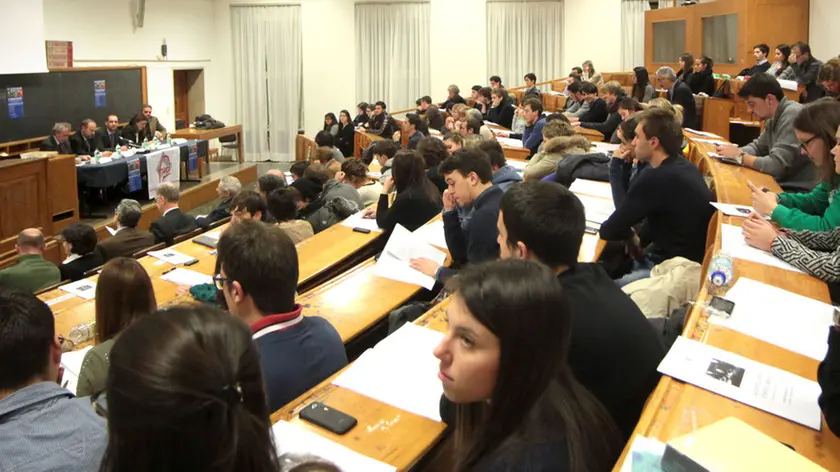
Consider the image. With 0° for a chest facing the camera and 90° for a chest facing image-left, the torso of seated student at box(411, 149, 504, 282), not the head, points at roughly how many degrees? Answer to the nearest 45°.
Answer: approximately 90°

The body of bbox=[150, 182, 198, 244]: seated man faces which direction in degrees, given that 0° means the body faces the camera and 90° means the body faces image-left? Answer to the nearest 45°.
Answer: approximately 135°

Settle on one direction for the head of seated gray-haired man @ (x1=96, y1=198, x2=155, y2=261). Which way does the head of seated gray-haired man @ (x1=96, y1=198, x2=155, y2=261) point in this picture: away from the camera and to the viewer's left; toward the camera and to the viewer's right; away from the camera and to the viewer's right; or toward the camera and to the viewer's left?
away from the camera and to the viewer's left

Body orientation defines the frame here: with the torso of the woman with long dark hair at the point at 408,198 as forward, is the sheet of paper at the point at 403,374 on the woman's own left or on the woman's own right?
on the woman's own left

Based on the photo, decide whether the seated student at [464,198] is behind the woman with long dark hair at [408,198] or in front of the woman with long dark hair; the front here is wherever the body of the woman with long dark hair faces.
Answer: behind

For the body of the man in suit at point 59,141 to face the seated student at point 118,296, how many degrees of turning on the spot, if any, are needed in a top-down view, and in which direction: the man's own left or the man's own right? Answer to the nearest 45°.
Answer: approximately 45° to the man's own right

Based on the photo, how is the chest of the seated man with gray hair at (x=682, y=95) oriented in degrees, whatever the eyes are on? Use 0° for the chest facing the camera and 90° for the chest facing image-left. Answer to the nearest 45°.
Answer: approximately 90°

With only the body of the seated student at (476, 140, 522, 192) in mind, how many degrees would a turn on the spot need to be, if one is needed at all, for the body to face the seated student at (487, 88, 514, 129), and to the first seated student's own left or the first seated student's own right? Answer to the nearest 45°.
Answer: approximately 90° to the first seated student's own right

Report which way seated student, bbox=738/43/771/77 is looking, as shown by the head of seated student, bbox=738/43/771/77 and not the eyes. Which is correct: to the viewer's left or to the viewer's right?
to the viewer's left

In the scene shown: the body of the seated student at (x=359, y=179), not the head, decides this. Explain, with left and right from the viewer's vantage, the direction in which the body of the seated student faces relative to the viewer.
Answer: facing away from the viewer and to the left of the viewer

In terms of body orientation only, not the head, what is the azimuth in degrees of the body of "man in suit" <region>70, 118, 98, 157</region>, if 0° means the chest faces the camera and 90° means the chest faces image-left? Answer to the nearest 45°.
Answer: approximately 315°

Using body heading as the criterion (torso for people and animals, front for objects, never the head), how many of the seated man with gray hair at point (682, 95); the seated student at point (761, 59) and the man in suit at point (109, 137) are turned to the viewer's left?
2

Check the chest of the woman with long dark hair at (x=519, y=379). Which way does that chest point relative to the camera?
to the viewer's left

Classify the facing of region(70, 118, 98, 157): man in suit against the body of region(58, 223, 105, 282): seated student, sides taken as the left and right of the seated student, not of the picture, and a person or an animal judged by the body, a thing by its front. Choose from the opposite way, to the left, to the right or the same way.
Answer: the opposite way
